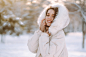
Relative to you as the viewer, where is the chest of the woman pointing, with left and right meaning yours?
facing the viewer and to the left of the viewer

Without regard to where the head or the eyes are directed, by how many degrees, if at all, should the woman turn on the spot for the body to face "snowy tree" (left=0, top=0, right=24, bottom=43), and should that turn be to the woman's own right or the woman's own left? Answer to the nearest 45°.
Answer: approximately 135° to the woman's own right
